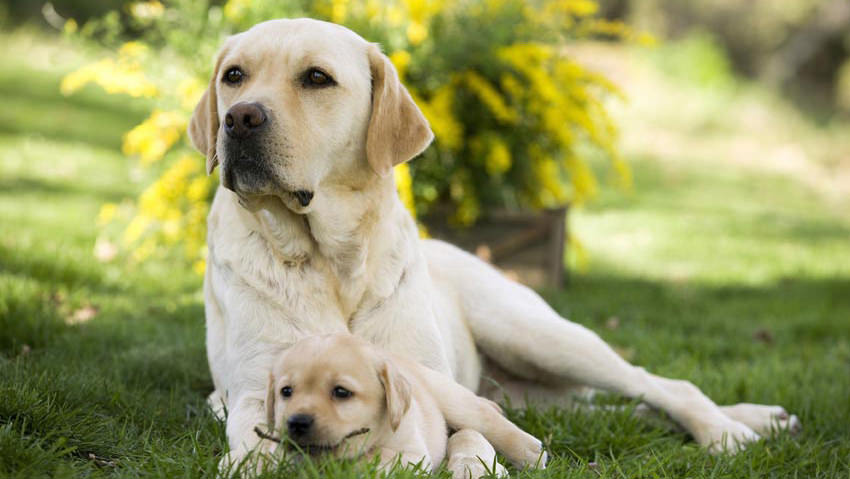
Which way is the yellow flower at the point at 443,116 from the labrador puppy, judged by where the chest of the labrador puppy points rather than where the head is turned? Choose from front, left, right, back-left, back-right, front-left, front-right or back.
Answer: back-right

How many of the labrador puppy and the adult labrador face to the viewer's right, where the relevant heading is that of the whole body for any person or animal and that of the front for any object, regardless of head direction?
0

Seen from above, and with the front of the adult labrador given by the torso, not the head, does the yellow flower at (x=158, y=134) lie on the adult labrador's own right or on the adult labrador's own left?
on the adult labrador's own right

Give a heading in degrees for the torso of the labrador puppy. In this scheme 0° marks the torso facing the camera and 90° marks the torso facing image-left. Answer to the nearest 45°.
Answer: approximately 45°

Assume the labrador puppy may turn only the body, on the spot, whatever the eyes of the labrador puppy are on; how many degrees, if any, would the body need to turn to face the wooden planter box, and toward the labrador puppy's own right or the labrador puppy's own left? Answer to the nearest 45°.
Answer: approximately 135° to the labrador puppy's own right

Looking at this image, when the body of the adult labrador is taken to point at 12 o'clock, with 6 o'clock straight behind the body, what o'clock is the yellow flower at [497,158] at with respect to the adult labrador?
The yellow flower is roughly at 5 o'clock from the adult labrador.

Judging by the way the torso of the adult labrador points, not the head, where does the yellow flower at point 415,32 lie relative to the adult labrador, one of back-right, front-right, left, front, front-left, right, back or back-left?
back-right

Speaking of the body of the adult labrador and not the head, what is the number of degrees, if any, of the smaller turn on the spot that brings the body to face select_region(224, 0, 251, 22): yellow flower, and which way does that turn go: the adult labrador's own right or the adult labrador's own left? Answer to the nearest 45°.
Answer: approximately 90° to the adult labrador's own right
